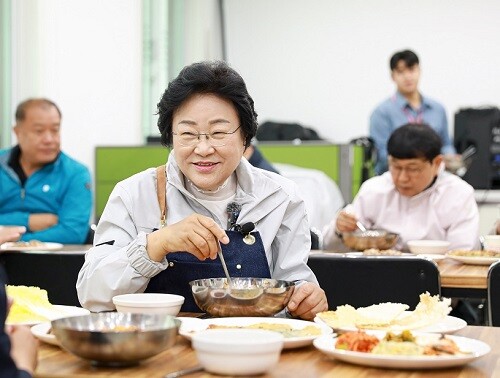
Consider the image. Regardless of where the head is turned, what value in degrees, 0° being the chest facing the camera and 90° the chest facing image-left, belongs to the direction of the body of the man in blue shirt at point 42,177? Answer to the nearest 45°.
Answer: approximately 45°

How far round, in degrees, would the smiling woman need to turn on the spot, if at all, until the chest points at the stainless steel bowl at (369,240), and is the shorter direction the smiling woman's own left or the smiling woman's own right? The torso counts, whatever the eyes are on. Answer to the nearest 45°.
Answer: approximately 135° to the smiling woman's own left

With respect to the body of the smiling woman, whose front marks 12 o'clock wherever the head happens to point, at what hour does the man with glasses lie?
The man with glasses is roughly at 7 o'clock from the smiling woman.

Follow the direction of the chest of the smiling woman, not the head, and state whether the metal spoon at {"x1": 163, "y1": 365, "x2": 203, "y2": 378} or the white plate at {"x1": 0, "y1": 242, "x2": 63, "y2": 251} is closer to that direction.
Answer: the metal spoon

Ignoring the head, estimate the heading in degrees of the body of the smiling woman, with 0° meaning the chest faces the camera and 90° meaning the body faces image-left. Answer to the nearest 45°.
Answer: approximately 0°

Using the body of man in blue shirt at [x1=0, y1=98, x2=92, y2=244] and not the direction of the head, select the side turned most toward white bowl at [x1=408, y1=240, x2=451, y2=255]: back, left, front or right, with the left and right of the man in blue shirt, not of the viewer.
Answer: left

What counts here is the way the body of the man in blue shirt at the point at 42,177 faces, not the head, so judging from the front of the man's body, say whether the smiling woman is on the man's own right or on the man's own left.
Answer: on the man's own left

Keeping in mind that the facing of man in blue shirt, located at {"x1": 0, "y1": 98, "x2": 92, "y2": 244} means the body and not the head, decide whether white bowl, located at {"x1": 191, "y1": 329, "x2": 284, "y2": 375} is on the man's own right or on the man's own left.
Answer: on the man's own left
